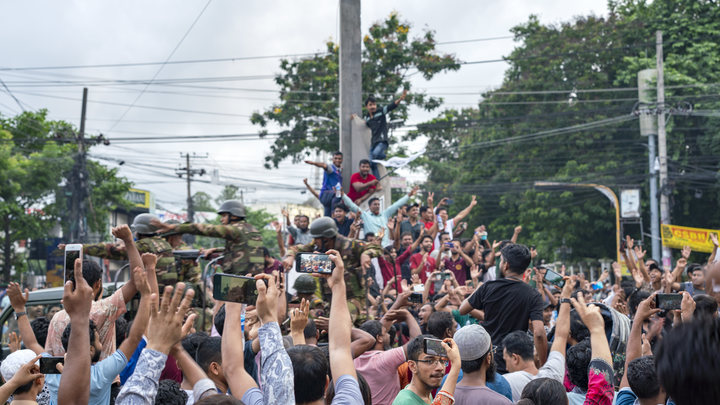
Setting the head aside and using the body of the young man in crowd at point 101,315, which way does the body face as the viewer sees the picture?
away from the camera

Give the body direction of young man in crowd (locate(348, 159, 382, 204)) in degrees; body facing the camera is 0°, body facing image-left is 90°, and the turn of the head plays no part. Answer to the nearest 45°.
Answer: approximately 0°

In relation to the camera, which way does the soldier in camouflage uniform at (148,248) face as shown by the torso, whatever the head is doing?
to the viewer's left

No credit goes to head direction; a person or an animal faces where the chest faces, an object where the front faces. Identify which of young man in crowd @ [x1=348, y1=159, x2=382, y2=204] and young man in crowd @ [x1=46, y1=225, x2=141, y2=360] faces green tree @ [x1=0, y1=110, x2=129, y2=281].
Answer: young man in crowd @ [x1=46, y1=225, x2=141, y2=360]

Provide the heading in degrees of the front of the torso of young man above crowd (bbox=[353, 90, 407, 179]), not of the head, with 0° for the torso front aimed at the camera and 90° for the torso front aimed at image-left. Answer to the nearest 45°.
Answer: approximately 0°

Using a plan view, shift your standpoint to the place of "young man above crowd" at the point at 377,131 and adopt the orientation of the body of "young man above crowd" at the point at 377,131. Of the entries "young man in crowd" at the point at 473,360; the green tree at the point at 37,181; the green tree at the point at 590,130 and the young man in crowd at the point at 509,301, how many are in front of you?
2

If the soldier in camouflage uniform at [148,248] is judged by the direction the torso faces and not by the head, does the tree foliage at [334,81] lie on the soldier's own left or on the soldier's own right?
on the soldier's own right
